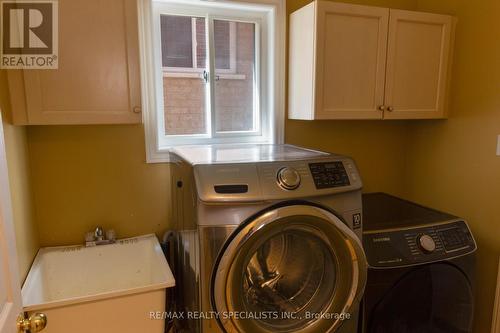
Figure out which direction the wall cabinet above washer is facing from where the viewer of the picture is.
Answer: facing the viewer and to the right of the viewer

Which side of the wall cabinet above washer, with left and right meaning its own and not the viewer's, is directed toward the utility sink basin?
right

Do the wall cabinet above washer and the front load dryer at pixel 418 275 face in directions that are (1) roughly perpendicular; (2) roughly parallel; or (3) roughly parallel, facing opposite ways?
roughly parallel

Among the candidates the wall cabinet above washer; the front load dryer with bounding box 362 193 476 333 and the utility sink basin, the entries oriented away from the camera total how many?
0

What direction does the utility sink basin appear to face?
toward the camera

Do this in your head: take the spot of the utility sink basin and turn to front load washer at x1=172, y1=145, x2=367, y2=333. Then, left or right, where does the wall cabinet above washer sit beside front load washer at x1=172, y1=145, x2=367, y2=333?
left

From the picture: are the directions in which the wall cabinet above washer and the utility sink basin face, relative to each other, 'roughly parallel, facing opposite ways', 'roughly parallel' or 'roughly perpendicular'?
roughly parallel

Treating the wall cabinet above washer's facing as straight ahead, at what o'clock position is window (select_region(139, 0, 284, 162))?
The window is roughly at 4 o'clock from the wall cabinet above washer.

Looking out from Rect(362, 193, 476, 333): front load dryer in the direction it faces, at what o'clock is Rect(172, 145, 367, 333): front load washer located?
Rect(172, 145, 367, 333): front load washer is roughly at 3 o'clock from Rect(362, 193, 476, 333): front load dryer.

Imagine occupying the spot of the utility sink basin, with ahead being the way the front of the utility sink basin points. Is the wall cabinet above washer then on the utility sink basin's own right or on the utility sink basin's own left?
on the utility sink basin's own left
